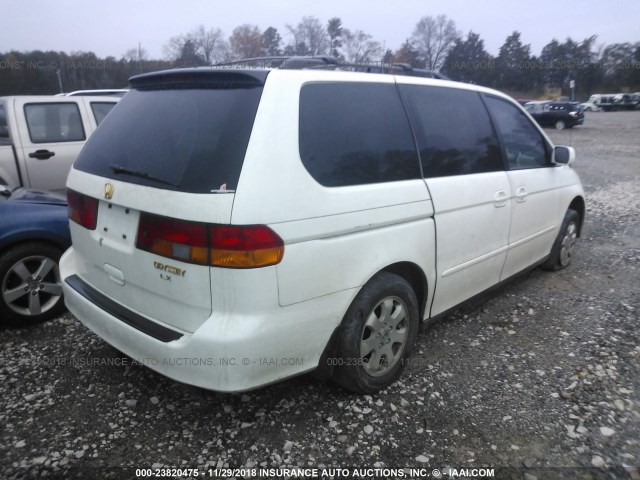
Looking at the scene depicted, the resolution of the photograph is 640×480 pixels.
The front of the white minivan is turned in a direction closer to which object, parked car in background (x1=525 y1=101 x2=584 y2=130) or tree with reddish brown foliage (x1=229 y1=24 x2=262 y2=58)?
the parked car in background

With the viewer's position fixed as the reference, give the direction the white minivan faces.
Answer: facing away from the viewer and to the right of the viewer

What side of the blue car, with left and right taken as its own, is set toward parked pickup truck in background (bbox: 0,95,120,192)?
left

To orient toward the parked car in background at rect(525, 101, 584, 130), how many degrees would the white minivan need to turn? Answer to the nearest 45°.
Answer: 0° — it already faces it

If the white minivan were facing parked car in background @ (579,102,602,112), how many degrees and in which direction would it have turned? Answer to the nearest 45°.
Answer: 0° — it already faces it

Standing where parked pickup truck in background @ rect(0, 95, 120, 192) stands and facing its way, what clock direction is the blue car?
The blue car is roughly at 3 o'clock from the parked pickup truck in background.

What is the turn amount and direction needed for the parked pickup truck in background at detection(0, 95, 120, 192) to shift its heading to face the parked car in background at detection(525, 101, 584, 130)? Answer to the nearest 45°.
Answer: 0° — it already faces it

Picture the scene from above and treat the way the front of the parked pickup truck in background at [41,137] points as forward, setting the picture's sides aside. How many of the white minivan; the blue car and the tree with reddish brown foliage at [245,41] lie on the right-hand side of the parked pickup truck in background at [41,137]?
2

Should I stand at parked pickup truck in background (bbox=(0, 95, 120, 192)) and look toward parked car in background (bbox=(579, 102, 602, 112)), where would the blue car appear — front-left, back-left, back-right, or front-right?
back-right

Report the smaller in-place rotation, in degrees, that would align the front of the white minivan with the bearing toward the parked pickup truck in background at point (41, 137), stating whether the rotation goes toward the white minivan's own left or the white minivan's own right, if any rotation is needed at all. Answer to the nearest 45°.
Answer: approximately 90° to the white minivan's own left

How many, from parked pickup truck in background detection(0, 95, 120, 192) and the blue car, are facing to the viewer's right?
2

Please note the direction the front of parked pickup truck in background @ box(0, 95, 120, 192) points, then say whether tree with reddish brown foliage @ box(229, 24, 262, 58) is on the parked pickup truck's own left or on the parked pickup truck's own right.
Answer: on the parked pickup truck's own left

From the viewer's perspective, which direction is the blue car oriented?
to the viewer's right

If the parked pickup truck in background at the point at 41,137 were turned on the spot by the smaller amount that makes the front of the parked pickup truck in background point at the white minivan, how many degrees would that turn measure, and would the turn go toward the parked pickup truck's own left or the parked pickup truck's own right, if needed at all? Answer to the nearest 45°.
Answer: approximately 90° to the parked pickup truck's own right

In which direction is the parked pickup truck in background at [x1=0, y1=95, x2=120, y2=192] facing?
to the viewer's right

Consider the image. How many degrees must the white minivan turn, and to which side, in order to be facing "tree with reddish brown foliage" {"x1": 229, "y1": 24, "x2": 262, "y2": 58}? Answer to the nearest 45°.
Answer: approximately 45° to its left
